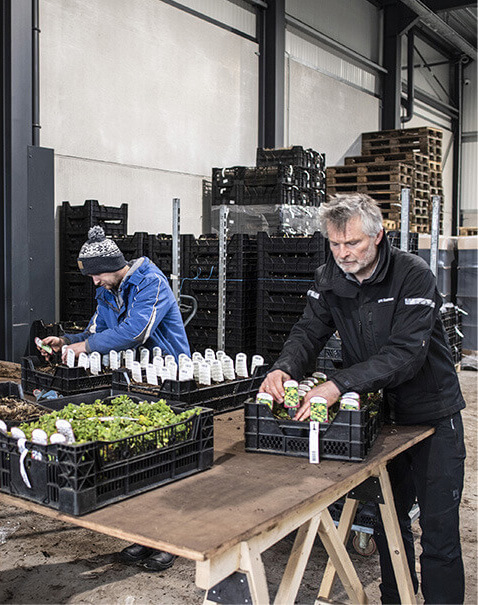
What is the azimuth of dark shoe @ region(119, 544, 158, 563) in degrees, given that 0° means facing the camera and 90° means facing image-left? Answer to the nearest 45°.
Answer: approximately 45°

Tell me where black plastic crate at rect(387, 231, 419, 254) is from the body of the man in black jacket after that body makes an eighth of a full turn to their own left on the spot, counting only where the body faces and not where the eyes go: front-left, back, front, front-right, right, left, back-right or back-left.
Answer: back

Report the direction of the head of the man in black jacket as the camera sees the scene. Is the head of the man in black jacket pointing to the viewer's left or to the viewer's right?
to the viewer's left
